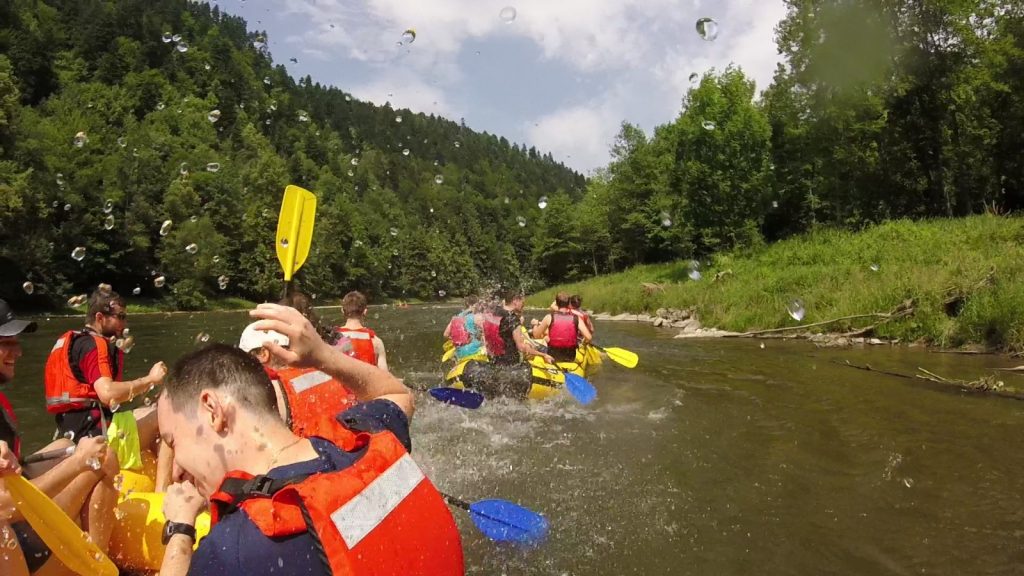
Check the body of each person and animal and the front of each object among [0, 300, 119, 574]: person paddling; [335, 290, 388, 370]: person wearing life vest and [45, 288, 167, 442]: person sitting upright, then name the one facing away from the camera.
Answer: [335, 290, 388, 370]: person wearing life vest

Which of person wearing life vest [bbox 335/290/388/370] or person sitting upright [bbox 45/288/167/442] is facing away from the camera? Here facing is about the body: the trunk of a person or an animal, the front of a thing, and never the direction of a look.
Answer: the person wearing life vest

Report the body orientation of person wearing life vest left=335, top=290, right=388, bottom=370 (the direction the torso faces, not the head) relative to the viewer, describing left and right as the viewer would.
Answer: facing away from the viewer

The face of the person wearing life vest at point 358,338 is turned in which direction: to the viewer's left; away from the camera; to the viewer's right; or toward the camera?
away from the camera

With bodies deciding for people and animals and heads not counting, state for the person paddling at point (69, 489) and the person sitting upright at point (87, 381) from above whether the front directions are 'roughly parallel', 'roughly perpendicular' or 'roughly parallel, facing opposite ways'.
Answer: roughly parallel

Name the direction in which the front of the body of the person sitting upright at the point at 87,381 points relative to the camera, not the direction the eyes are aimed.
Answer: to the viewer's right

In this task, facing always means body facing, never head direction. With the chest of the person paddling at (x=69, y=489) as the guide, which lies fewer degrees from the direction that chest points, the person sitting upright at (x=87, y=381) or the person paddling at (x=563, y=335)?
the person paddling

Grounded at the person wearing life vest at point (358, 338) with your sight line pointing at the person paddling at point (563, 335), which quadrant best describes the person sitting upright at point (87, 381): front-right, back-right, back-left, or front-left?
back-left

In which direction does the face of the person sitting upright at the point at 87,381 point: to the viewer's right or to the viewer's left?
to the viewer's right

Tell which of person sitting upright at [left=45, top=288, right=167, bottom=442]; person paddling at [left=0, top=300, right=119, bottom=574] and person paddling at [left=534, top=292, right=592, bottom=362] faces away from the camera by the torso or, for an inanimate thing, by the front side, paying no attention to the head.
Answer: person paddling at [left=534, top=292, right=592, bottom=362]

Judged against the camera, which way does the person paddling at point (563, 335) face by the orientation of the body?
away from the camera

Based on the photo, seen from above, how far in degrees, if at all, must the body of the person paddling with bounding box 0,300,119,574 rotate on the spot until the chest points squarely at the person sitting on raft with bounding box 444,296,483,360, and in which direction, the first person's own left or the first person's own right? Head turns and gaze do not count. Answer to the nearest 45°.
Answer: approximately 45° to the first person's own left

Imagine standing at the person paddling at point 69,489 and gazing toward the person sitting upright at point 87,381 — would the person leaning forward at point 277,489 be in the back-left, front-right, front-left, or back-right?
back-right

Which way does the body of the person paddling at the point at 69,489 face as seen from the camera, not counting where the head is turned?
to the viewer's right

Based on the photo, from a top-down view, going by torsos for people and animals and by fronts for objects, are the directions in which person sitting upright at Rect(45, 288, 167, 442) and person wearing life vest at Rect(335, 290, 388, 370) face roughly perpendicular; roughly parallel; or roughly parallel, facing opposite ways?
roughly perpendicular

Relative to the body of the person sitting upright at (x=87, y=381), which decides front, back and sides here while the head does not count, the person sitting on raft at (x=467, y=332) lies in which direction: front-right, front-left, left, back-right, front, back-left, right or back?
front-left

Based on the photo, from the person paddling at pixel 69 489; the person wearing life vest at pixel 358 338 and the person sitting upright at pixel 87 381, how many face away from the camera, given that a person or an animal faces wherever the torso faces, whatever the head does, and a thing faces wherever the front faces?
1
